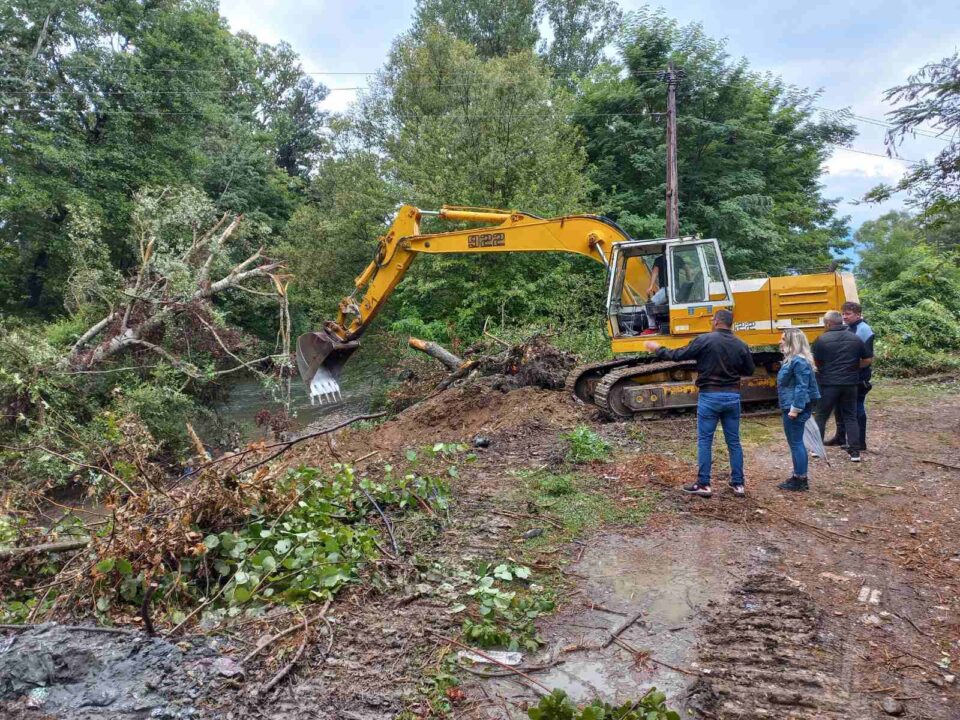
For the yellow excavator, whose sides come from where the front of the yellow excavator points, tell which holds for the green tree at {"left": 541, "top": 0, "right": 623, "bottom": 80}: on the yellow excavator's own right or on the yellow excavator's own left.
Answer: on the yellow excavator's own right

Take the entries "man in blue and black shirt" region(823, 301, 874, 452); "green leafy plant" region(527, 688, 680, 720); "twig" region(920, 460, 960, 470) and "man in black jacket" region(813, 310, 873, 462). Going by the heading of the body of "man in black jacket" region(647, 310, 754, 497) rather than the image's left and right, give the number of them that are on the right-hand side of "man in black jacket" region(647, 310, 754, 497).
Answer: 3

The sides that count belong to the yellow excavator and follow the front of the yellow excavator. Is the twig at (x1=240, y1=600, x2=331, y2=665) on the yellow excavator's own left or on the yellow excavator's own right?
on the yellow excavator's own left

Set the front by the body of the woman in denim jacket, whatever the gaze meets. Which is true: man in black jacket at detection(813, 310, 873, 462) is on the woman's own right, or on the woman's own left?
on the woman's own right

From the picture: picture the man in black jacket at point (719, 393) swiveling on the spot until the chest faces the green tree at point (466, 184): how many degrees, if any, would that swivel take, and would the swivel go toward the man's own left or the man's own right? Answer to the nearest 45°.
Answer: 0° — they already face it

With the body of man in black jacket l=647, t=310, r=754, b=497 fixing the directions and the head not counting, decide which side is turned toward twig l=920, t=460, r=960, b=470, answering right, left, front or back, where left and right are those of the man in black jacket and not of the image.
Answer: right

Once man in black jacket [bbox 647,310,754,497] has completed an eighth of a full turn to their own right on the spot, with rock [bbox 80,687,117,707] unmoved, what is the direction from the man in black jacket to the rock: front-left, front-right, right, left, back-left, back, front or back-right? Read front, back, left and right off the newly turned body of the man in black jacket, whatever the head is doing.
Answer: back-left

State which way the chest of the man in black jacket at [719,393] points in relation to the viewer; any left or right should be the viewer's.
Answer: facing away from the viewer and to the left of the viewer

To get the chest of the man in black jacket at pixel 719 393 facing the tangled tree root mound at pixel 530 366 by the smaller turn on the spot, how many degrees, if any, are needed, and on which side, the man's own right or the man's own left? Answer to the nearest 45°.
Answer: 0° — they already face it

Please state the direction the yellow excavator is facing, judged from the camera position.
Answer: facing to the left of the viewer

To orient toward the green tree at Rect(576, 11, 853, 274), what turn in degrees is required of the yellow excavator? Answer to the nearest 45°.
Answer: approximately 90° to its right

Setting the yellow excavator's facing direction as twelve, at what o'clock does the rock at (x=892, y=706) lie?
The rock is roughly at 9 o'clock from the yellow excavator.

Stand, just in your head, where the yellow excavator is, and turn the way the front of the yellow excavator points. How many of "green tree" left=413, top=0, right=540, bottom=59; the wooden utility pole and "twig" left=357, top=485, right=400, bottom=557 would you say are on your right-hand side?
2

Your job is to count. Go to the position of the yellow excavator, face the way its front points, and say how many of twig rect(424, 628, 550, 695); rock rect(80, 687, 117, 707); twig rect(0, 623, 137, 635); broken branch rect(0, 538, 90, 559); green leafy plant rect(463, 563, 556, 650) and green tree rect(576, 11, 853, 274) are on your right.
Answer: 1
